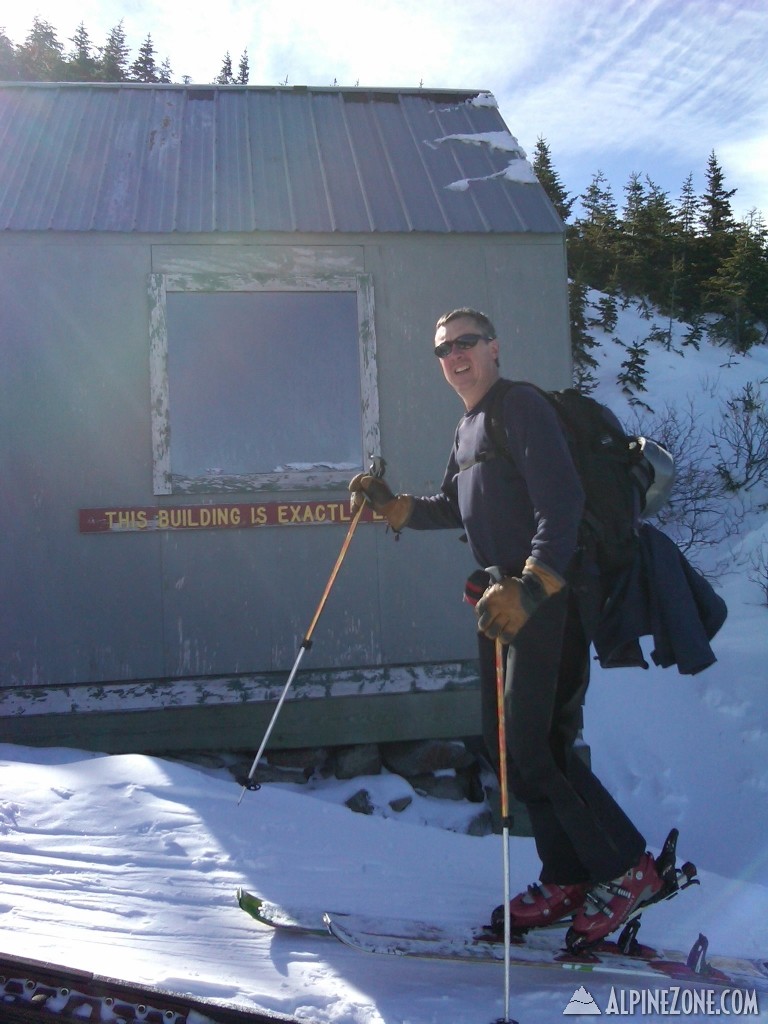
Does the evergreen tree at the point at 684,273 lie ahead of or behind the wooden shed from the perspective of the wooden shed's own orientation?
behind

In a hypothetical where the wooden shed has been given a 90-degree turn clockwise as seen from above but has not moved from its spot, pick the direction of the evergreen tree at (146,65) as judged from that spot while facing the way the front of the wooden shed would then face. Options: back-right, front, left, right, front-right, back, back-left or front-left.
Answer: right

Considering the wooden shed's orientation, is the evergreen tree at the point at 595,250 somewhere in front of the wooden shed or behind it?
behind

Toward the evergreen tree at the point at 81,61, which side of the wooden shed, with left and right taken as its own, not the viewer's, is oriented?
back

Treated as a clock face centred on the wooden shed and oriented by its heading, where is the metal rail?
The metal rail is roughly at 12 o'clock from the wooden shed.

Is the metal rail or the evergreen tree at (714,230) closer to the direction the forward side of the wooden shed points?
the metal rail

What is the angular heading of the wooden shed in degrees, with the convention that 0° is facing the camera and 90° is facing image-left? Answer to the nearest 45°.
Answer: approximately 0°

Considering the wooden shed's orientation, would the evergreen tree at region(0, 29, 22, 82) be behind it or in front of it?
behind

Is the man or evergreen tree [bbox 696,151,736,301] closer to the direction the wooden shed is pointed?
the man
